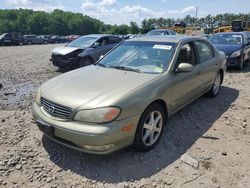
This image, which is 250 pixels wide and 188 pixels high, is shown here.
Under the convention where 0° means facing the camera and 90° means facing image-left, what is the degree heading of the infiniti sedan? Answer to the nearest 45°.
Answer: approximately 45°

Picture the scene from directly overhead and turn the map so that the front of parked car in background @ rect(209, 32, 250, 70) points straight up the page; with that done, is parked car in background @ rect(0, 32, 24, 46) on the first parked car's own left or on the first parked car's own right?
on the first parked car's own right

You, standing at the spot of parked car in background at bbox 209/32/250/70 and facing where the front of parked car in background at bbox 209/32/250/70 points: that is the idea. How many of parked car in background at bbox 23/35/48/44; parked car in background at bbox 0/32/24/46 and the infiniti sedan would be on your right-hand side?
2
